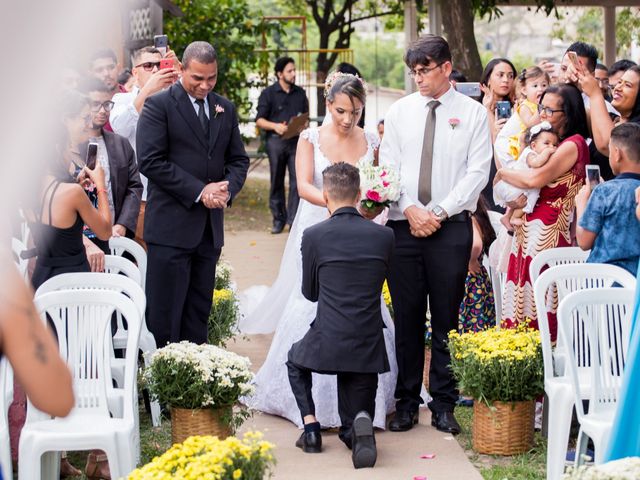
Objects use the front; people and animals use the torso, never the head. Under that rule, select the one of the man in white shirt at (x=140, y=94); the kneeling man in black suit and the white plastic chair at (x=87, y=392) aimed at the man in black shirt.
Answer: the kneeling man in black suit

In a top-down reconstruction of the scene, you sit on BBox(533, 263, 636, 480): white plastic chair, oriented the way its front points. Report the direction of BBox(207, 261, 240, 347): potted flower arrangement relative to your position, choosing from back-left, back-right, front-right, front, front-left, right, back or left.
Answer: back-right

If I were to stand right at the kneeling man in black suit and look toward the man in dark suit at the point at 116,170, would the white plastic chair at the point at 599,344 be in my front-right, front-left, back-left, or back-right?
back-right

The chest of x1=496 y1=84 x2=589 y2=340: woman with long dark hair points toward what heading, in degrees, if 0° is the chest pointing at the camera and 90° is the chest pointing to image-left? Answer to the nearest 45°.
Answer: approximately 90°

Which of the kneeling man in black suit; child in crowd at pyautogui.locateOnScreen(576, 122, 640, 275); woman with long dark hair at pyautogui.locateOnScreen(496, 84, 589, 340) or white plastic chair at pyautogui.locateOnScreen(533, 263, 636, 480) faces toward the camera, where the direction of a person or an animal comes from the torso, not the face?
the white plastic chair

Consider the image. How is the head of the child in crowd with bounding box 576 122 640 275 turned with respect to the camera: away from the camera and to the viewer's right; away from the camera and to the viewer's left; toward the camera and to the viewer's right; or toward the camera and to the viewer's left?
away from the camera and to the viewer's left

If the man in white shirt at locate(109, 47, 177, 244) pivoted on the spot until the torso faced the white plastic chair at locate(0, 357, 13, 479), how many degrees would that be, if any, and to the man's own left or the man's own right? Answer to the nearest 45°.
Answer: approximately 45° to the man's own right

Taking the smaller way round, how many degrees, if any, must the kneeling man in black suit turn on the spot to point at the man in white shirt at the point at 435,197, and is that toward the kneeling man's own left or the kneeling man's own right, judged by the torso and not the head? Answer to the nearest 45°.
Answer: approximately 45° to the kneeling man's own right

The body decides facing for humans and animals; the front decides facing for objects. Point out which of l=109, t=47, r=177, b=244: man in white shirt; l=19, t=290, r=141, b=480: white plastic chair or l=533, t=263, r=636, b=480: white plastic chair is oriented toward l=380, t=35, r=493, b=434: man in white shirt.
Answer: l=109, t=47, r=177, b=244: man in white shirt

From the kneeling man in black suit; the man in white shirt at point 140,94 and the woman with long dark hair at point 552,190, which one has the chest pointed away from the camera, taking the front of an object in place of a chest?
the kneeling man in black suit

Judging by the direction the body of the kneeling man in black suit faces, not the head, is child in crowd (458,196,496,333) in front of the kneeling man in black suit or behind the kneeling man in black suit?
in front

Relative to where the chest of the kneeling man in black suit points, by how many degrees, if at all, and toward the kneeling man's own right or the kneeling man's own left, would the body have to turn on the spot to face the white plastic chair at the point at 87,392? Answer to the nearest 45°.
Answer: approximately 135° to the kneeling man's own left

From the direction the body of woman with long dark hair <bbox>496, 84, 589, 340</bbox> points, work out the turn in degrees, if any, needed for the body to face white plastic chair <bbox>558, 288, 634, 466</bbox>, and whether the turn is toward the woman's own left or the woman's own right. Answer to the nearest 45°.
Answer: approximately 90° to the woman's own left

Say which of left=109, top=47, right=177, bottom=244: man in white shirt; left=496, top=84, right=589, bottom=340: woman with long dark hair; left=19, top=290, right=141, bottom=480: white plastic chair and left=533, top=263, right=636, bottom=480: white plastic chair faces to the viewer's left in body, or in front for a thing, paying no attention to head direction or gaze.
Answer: the woman with long dark hair

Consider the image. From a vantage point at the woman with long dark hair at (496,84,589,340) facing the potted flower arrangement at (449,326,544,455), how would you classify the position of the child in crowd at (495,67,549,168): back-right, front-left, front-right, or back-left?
back-right

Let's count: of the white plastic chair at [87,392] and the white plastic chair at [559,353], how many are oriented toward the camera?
2

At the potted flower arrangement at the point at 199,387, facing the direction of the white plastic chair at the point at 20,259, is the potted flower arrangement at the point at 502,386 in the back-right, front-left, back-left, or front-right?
back-right
